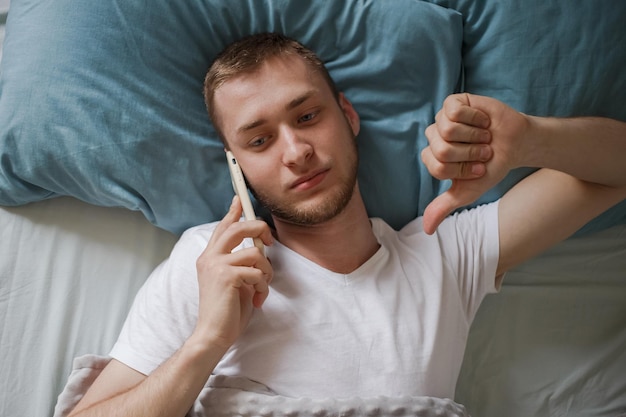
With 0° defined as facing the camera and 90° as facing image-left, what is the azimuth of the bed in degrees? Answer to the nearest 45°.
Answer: approximately 0°
